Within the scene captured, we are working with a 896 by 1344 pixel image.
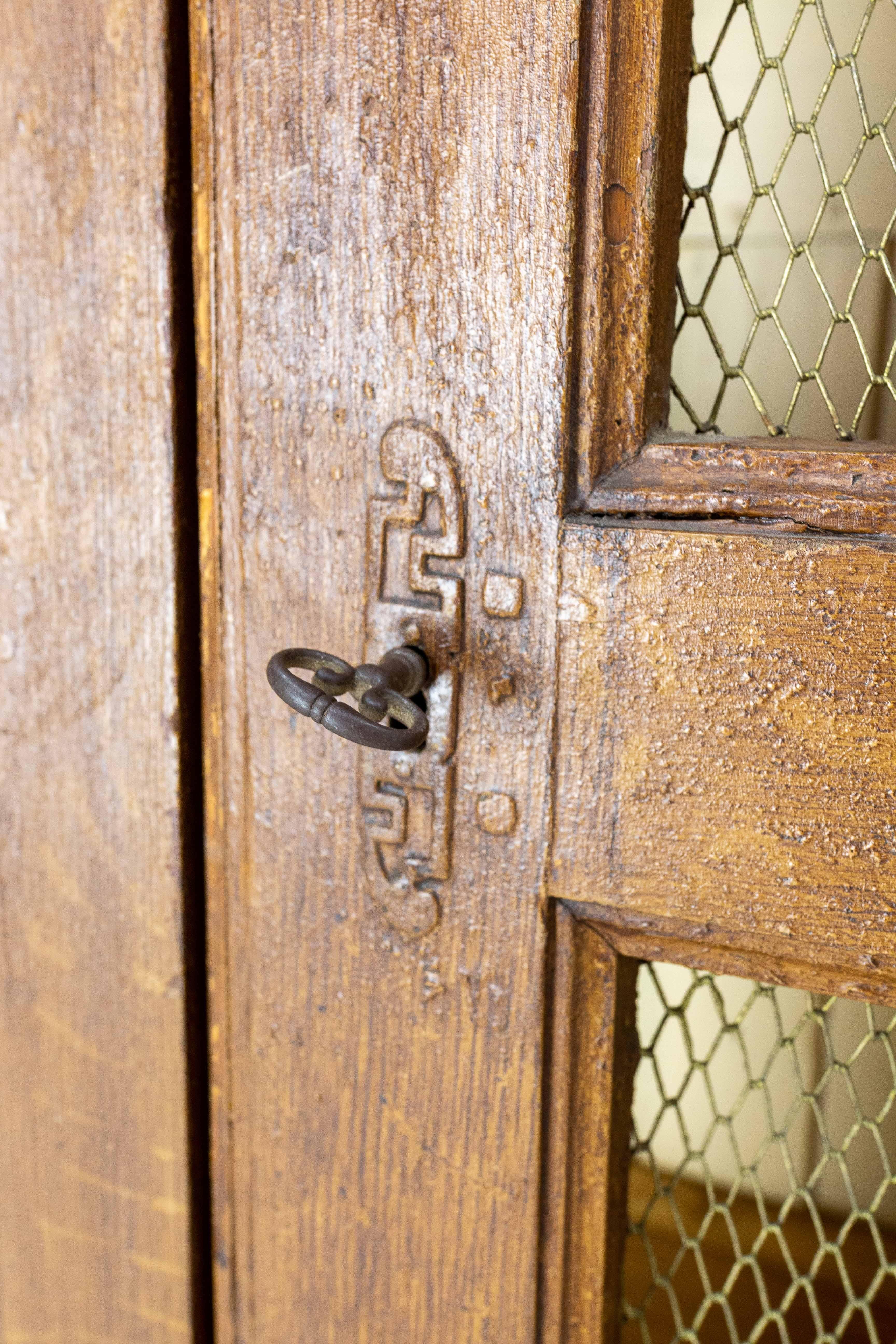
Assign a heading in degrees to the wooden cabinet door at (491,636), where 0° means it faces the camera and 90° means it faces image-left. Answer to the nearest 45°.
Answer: approximately 45°
